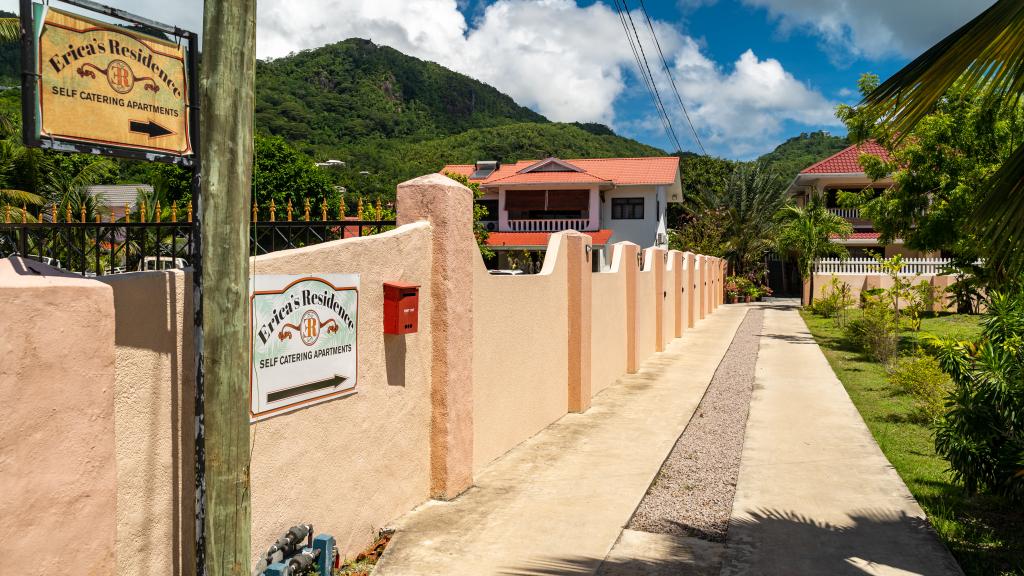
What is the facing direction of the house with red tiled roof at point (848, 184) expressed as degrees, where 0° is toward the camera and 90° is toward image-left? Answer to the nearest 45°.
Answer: approximately 0°

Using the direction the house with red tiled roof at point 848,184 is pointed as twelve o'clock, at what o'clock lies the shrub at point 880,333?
The shrub is roughly at 12 o'clock from the house with red tiled roof.

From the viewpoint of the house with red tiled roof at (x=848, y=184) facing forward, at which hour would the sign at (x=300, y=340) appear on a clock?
The sign is roughly at 12 o'clock from the house with red tiled roof.

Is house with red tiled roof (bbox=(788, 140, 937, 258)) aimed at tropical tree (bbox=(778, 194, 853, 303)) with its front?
yes

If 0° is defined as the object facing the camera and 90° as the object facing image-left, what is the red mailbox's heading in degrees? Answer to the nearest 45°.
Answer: approximately 315°

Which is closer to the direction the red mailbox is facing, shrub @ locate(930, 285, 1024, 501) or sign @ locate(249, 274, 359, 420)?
the shrub

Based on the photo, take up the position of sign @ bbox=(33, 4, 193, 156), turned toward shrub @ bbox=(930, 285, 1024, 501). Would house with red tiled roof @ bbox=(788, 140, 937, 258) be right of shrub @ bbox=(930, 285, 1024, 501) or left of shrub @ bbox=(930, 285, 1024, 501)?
left

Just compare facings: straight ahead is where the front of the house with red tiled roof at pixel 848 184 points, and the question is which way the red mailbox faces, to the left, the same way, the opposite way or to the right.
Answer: to the left

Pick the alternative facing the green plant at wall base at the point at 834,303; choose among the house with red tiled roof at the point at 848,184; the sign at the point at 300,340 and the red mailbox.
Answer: the house with red tiled roof

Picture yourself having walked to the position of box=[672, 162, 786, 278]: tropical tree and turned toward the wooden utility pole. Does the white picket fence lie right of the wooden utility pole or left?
left

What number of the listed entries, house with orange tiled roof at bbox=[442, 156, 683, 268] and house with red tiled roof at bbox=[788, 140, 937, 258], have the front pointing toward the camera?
2

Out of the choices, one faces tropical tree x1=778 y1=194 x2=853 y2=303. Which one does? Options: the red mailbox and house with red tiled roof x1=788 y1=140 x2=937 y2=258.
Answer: the house with red tiled roof
